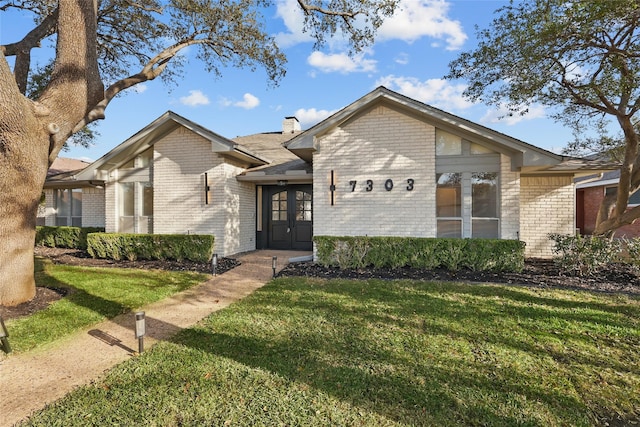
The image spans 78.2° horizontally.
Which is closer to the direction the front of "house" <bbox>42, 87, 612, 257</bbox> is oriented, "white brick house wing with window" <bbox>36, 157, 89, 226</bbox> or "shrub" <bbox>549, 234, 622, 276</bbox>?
the shrub

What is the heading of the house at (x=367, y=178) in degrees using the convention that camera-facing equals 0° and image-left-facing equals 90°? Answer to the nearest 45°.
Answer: approximately 0°

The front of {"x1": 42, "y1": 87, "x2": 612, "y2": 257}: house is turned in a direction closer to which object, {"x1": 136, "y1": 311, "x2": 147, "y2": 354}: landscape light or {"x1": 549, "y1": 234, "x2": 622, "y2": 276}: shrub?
the landscape light

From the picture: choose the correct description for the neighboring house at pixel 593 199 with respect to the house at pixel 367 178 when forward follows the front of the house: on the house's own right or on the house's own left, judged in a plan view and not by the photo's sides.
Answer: on the house's own left

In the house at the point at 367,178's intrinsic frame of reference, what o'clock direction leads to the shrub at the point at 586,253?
The shrub is roughly at 10 o'clock from the house.

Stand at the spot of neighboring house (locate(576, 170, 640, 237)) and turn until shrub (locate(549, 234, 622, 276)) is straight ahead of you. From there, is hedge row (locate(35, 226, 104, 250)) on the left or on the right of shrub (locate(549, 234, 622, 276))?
right

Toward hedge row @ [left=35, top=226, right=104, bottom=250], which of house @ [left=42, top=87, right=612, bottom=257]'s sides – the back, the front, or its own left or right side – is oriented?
right

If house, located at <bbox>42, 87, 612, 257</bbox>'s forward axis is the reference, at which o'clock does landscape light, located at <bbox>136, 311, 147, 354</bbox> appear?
The landscape light is roughly at 1 o'clock from the house.

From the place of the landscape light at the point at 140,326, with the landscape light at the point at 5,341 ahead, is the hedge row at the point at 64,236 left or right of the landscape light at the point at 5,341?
right
